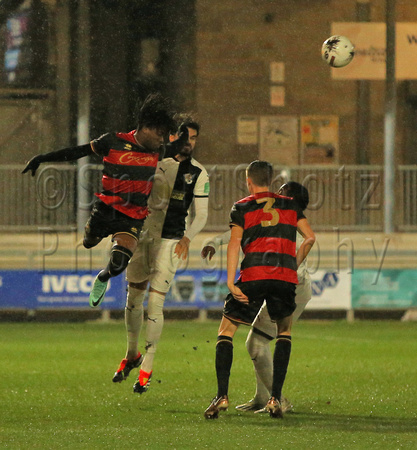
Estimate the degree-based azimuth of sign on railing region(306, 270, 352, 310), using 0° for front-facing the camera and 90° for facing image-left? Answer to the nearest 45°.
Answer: approximately 0°

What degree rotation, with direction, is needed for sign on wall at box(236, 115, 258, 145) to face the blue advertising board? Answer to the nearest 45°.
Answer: approximately 45° to its right

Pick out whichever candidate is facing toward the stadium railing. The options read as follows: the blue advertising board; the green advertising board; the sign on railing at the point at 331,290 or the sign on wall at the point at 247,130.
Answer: the sign on wall at the point at 247,130

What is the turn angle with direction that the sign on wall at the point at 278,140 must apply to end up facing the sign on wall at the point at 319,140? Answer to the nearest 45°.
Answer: approximately 90° to its left

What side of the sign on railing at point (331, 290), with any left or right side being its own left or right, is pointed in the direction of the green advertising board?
left

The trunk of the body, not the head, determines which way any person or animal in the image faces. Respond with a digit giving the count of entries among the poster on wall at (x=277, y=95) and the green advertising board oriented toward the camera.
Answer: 2

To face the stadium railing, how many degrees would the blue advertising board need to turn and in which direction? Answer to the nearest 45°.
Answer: approximately 135° to its left
